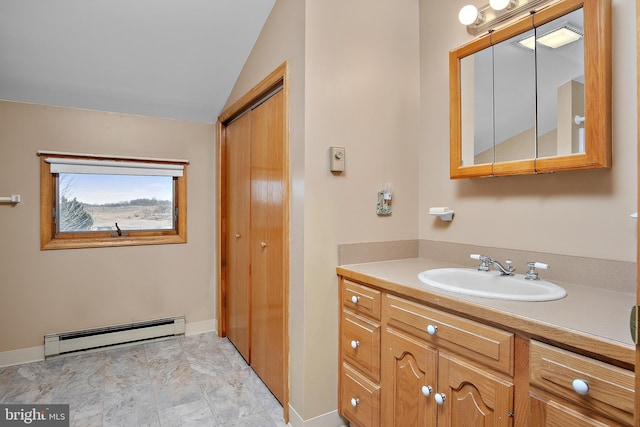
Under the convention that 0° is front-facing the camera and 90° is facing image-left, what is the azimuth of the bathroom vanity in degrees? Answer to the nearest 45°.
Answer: approximately 45°

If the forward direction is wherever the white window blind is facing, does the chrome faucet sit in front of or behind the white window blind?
in front

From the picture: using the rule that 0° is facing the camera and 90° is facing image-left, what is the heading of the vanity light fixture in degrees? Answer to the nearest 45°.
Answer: approximately 45°

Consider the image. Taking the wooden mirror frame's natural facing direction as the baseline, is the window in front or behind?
in front

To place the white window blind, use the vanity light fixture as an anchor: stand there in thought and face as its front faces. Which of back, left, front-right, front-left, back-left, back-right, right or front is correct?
front-right

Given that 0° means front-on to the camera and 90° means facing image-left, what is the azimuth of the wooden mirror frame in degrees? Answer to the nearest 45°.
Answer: approximately 45°

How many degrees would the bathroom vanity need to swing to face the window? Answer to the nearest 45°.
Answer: approximately 45° to its right

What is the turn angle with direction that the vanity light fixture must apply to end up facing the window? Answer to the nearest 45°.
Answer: approximately 45° to its right

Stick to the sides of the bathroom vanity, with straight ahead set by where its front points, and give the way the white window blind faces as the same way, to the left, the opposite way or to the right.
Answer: to the left

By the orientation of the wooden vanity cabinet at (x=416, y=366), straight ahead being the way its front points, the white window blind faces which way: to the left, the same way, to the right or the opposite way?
to the left

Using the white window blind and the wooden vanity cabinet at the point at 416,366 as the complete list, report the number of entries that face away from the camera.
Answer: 0

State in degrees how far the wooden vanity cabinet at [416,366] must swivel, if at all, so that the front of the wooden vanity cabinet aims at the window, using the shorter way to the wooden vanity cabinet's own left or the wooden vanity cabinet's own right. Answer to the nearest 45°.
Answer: approximately 45° to the wooden vanity cabinet's own right
